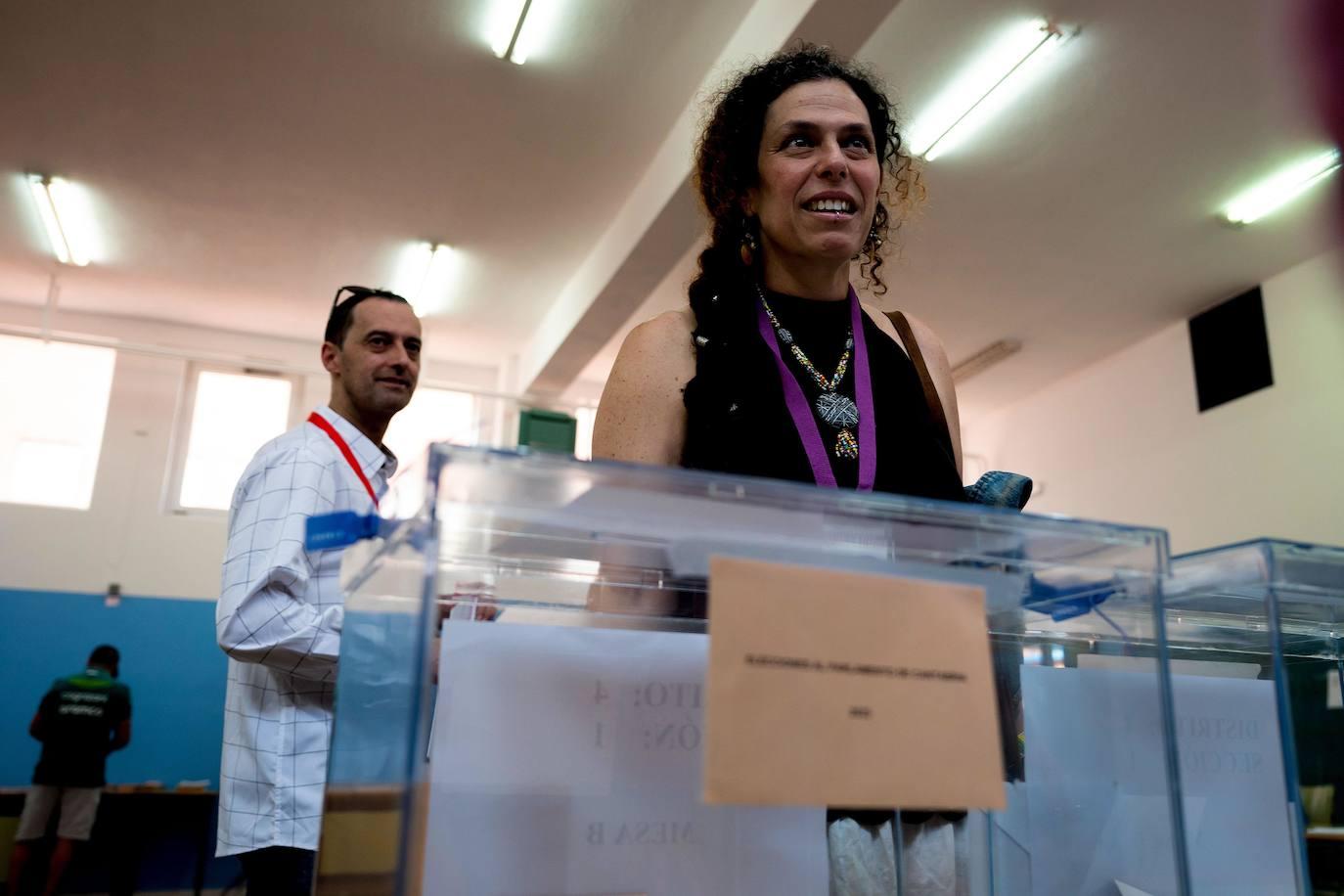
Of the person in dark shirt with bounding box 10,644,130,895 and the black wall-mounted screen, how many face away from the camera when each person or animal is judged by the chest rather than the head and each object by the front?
1

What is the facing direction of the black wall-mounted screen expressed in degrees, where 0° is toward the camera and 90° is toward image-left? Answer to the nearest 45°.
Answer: approximately 45°

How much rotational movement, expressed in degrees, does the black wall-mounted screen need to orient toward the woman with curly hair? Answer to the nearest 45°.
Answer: approximately 45° to its left

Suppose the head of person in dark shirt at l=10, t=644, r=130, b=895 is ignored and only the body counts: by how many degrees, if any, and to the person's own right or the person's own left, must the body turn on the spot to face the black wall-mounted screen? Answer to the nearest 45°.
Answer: approximately 135° to the person's own right

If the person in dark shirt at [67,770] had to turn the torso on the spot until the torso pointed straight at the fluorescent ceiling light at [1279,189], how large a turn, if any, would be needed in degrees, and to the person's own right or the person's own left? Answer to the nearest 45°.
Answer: approximately 135° to the person's own right

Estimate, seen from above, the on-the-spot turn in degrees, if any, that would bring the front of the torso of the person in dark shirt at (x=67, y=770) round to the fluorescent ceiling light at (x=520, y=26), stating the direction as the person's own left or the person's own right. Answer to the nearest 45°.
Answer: approximately 180°

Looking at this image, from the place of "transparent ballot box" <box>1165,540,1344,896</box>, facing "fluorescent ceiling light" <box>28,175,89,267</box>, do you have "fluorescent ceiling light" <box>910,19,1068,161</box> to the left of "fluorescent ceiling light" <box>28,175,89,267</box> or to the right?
right

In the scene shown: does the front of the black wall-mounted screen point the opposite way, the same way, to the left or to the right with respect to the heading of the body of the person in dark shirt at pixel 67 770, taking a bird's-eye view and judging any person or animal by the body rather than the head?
to the left

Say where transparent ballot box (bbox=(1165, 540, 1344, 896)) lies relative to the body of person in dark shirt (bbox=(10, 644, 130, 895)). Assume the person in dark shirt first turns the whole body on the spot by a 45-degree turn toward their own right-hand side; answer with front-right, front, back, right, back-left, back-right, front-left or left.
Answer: back-right

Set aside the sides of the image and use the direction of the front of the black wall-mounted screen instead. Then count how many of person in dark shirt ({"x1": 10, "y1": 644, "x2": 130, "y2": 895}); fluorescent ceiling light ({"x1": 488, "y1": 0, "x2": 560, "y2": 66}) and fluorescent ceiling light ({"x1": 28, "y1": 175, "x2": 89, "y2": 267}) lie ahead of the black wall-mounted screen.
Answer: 3

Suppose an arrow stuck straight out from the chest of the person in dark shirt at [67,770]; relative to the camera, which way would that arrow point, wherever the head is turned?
away from the camera

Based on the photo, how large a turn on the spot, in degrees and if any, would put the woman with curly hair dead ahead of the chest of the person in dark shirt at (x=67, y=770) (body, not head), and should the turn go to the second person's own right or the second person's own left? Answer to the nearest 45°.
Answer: approximately 180°

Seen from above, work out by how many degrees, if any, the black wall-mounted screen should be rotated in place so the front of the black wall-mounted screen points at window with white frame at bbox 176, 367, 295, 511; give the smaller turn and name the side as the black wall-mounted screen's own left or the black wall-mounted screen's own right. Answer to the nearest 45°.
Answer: approximately 45° to the black wall-mounted screen's own right
